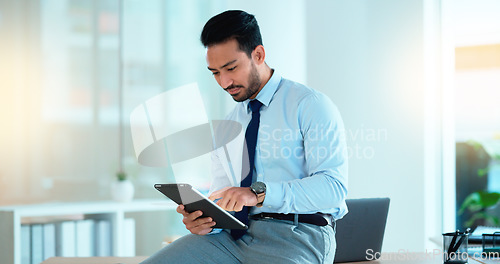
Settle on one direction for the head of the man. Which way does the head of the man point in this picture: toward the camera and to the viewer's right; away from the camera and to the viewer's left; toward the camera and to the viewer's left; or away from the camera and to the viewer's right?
toward the camera and to the viewer's left

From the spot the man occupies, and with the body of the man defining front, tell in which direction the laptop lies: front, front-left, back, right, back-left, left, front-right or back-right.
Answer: back

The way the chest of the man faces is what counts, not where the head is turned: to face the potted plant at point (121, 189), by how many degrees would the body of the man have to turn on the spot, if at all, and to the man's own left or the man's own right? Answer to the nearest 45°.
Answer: approximately 90° to the man's own right

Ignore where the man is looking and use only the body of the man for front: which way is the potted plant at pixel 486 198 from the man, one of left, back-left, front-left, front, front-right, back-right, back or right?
back

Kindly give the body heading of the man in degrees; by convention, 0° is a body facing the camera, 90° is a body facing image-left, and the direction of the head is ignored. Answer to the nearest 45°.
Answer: approximately 45°
